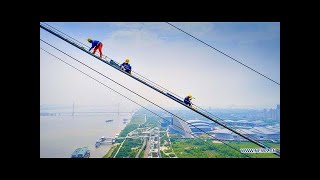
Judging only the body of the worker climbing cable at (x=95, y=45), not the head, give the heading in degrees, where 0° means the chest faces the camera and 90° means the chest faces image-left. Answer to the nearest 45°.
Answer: approximately 90°

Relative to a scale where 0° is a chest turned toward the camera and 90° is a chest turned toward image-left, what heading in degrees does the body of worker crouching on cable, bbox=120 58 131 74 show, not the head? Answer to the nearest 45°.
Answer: approximately 90°

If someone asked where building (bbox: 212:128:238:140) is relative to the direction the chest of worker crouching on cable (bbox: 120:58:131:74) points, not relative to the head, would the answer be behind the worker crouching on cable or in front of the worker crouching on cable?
behind
